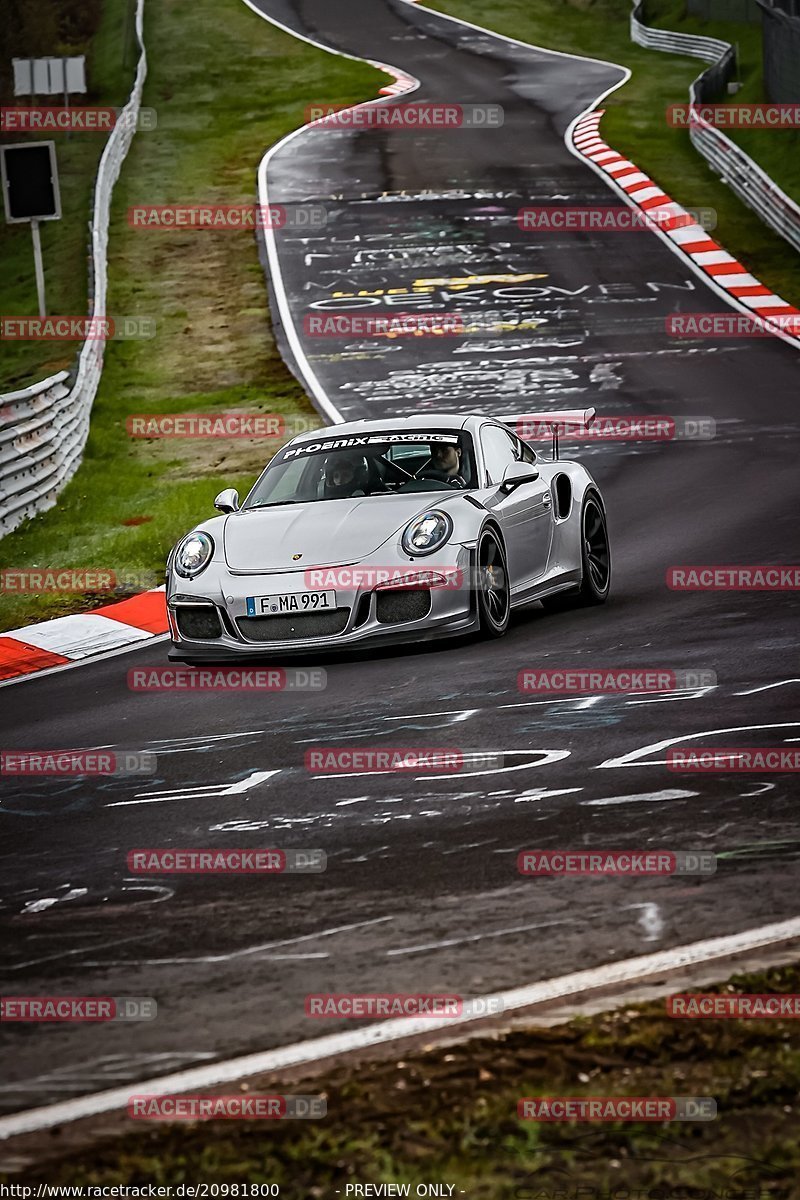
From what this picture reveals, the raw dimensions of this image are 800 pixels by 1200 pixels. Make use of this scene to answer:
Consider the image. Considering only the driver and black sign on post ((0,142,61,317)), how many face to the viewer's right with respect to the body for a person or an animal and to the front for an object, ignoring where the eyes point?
0

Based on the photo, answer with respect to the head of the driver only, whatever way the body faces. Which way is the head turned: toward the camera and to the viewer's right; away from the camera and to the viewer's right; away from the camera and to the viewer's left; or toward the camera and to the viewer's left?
toward the camera and to the viewer's left

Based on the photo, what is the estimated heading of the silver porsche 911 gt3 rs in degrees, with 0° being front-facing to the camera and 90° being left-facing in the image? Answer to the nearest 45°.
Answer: approximately 45°

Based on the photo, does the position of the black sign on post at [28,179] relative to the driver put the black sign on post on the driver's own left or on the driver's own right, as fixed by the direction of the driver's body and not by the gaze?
on the driver's own right

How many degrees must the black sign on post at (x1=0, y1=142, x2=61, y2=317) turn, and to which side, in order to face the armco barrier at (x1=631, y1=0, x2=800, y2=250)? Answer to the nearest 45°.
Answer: approximately 135° to its left

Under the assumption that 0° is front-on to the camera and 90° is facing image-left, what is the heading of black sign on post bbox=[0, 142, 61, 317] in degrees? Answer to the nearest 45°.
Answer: approximately 0°

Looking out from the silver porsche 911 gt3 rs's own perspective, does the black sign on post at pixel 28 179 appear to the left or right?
on its right

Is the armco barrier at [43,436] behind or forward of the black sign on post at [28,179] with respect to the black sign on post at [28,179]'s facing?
forward

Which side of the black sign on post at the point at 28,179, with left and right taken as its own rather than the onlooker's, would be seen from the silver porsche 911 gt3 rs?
front

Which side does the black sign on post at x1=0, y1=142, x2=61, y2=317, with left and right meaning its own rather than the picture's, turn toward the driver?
front
